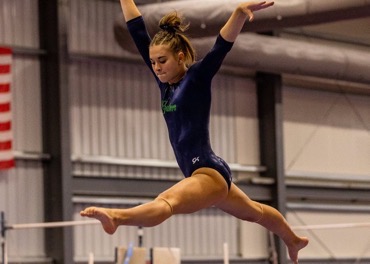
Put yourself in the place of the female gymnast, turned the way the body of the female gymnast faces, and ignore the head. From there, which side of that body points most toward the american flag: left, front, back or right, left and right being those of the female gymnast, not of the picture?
right

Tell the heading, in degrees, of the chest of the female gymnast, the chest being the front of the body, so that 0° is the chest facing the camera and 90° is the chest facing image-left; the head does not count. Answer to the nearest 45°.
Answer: approximately 45°

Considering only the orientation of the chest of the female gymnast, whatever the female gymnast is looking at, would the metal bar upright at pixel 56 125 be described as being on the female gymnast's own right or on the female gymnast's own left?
on the female gymnast's own right

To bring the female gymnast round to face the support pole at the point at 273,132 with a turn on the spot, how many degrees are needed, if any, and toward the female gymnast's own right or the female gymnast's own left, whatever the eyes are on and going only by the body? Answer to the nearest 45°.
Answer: approximately 135° to the female gymnast's own right

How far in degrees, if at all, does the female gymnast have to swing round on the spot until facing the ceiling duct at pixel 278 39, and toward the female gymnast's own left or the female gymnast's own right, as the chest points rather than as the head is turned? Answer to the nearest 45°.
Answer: approximately 135° to the female gymnast's own right
